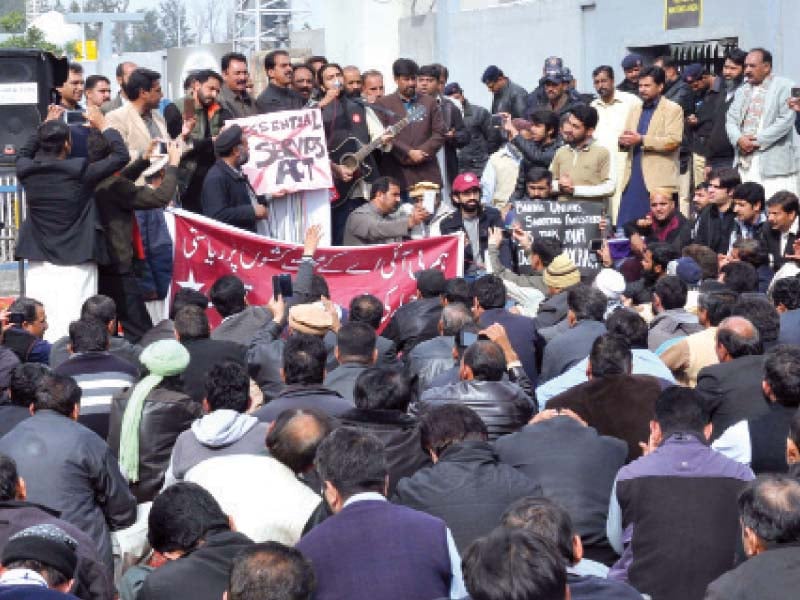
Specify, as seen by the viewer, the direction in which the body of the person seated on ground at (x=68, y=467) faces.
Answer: away from the camera

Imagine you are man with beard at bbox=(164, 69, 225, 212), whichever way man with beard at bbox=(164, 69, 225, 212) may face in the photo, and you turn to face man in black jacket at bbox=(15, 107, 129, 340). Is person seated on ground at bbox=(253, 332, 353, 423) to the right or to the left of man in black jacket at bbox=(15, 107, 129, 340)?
left

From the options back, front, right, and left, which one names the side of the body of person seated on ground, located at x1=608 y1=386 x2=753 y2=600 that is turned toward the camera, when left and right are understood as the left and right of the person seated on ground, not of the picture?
back

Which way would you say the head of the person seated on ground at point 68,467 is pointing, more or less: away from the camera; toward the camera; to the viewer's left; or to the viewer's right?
away from the camera

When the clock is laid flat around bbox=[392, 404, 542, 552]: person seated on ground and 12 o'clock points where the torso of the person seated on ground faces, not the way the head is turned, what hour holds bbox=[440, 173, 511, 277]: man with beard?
The man with beard is roughly at 12 o'clock from the person seated on ground.

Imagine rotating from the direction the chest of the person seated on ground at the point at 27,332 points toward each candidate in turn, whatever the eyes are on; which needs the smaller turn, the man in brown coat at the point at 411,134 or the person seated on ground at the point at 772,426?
the man in brown coat

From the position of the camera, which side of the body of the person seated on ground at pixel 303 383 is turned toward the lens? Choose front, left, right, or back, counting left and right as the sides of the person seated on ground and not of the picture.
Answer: back

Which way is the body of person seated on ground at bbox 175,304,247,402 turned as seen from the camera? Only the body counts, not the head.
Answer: away from the camera

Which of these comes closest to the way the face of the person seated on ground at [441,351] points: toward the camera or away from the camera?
away from the camera

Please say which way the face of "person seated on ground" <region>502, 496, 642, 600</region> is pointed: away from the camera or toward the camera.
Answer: away from the camera

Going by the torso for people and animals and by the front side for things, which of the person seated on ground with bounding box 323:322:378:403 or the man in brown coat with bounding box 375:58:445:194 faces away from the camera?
the person seated on ground

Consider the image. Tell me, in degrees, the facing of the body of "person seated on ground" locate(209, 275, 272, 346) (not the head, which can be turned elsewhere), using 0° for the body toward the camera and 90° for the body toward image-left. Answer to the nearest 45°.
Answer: approximately 180°

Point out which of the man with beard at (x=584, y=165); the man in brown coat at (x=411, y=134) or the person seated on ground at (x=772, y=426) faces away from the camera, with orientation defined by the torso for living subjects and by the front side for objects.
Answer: the person seated on ground

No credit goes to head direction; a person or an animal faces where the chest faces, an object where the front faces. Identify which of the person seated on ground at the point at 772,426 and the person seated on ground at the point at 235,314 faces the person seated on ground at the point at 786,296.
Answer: the person seated on ground at the point at 772,426

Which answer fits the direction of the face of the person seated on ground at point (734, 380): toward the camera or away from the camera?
away from the camera

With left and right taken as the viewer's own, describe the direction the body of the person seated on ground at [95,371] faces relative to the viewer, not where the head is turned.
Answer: facing away from the viewer
